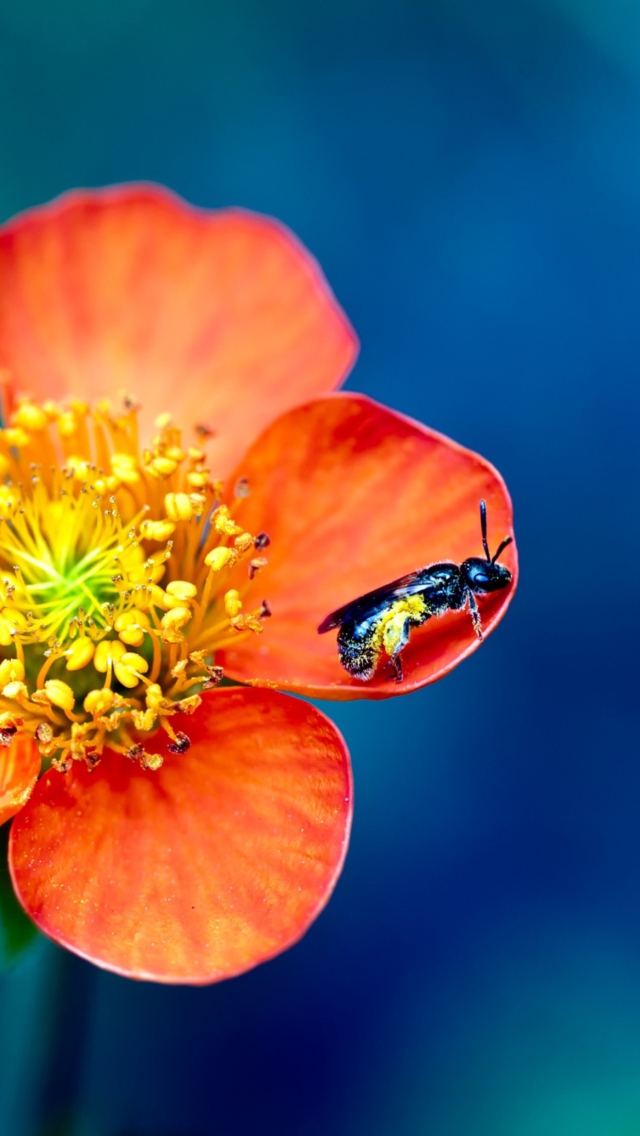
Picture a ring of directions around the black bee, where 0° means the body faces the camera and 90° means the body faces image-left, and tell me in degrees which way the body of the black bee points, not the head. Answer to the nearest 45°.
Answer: approximately 270°
